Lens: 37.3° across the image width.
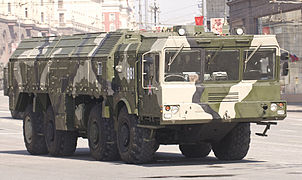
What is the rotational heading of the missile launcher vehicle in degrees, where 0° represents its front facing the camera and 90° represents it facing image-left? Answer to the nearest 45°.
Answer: approximately 315°
